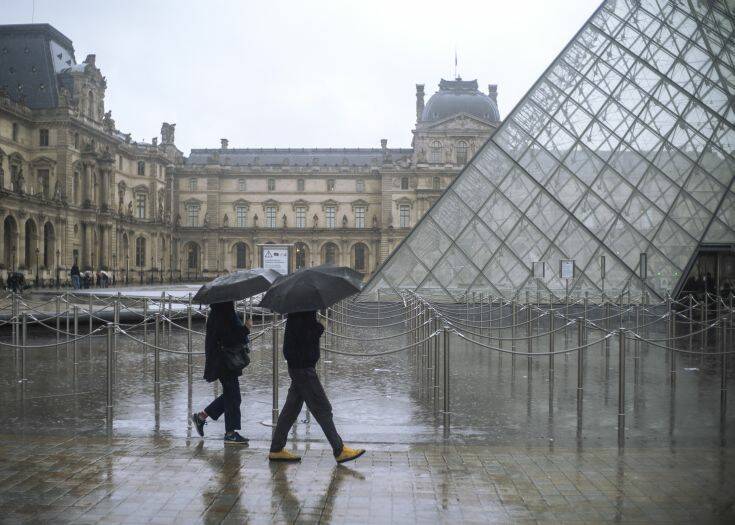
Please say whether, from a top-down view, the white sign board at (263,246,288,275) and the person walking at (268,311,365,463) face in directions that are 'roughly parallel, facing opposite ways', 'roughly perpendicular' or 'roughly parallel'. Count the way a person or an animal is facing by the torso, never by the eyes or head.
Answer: roughly perpendicular

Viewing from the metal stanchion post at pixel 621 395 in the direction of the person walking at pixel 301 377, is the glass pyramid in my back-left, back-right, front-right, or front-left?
back-right

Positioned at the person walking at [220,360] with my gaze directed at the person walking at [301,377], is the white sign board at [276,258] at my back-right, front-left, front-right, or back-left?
back-left

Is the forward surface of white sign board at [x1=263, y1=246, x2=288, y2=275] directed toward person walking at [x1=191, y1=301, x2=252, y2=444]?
yes

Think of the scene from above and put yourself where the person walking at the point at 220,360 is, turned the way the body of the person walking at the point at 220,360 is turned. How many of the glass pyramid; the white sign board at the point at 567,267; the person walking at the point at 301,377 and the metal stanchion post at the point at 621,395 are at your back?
0

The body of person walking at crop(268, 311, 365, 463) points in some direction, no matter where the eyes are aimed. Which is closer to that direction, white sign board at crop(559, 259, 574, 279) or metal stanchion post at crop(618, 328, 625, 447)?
the metal stanchion post

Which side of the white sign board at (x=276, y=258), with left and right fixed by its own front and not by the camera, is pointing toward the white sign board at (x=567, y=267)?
left

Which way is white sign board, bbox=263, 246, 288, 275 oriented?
toward the camera

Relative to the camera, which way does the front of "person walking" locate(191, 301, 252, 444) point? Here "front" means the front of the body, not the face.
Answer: to the viewer's right

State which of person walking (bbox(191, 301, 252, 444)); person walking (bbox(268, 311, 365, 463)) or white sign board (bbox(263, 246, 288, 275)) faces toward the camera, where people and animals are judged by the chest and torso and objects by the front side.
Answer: the white sign board

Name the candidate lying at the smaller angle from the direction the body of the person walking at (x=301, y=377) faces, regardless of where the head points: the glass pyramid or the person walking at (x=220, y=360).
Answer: the glass pyramid

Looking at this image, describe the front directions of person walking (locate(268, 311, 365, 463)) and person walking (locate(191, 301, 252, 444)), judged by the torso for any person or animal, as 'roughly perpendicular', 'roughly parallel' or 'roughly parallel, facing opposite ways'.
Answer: roughly parallel

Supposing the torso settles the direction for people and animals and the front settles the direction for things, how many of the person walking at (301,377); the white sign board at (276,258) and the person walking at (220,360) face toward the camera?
1

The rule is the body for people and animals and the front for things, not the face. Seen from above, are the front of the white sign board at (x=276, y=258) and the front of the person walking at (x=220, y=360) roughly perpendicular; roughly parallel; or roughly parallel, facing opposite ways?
roughly perpendicular

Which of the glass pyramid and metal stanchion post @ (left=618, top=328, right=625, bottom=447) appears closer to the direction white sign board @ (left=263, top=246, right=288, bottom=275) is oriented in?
the metal stanchion post

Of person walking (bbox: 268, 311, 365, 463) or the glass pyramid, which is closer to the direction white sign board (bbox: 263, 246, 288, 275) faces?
the person walking

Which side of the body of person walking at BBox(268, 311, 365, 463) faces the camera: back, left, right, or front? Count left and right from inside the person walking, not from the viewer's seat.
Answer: right
